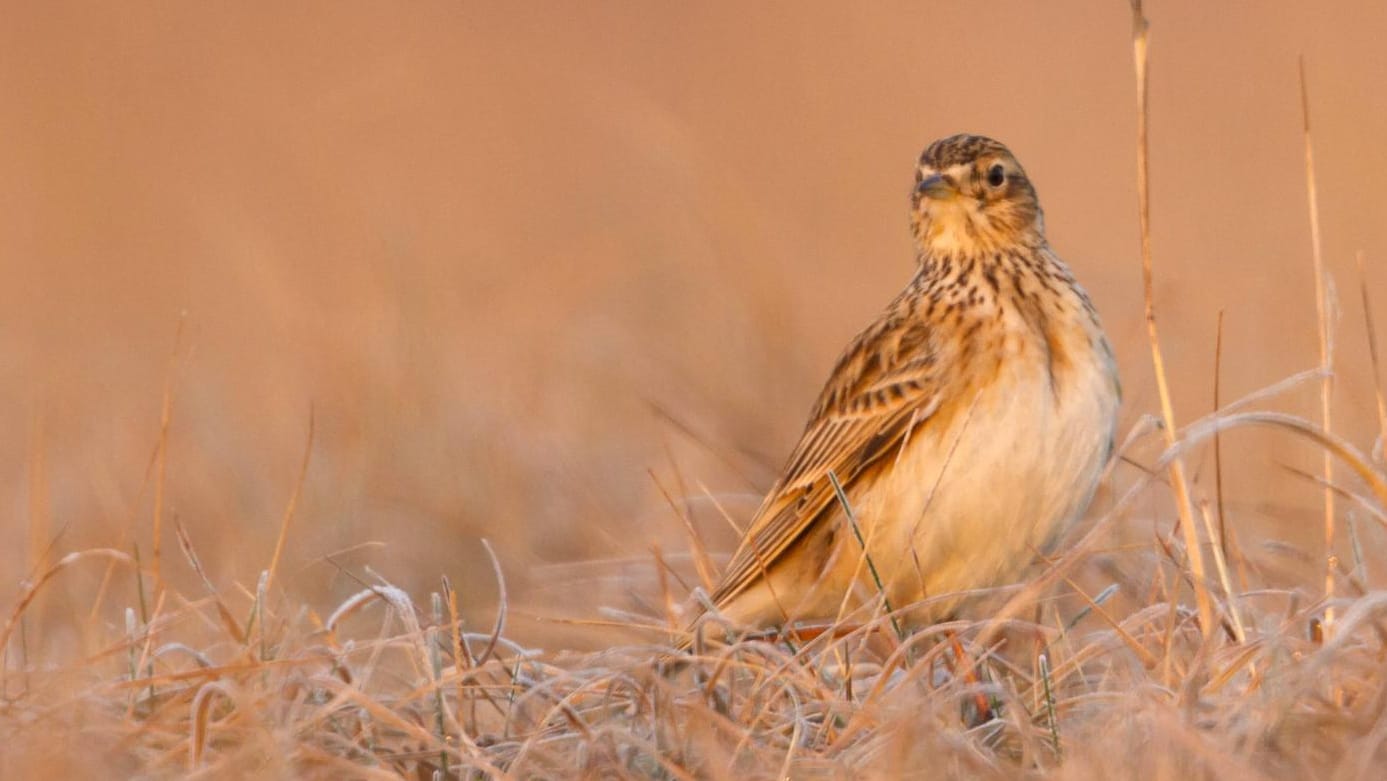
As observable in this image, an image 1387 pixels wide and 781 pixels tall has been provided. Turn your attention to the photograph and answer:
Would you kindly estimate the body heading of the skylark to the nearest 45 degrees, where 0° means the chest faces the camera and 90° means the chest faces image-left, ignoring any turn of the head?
approximately 315°
